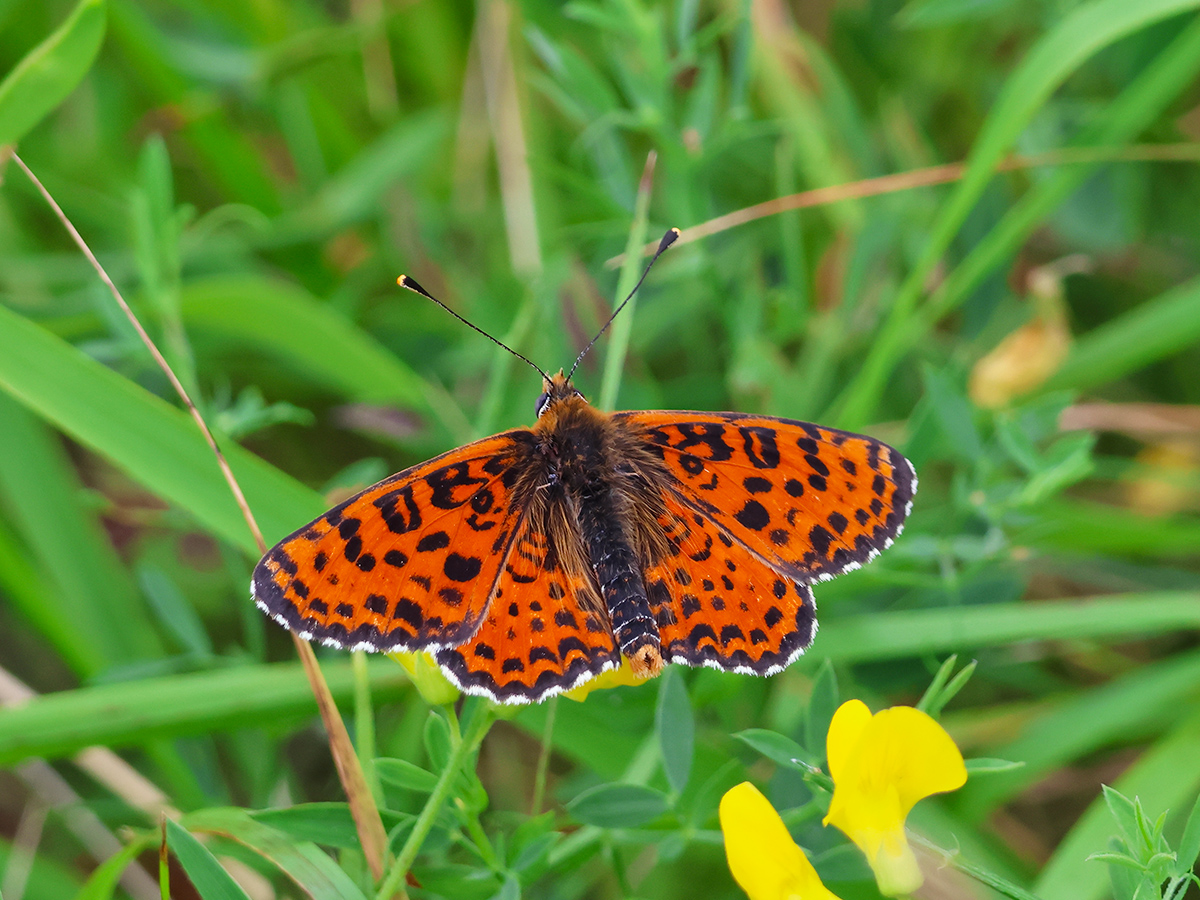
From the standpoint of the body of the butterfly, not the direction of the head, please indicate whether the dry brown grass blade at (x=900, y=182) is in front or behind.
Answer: in front

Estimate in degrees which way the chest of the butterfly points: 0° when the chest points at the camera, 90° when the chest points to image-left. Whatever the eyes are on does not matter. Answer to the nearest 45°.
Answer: approximately 180°

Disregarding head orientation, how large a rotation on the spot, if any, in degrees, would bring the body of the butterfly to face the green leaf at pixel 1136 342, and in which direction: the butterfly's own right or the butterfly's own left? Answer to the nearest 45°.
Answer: approximately 45° to the butterfly's own right
